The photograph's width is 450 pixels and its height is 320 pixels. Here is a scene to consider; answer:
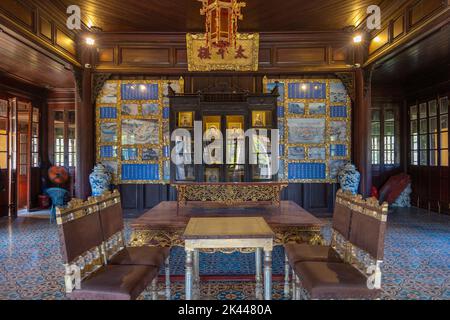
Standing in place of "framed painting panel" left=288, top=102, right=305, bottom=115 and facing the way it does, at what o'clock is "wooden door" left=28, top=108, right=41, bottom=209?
The wooden door is roughly at 3 o'clock from the framed painting panel.

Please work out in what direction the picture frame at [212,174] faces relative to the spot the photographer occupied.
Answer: facing the viewer

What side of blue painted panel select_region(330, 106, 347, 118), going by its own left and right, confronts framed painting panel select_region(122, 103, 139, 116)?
right

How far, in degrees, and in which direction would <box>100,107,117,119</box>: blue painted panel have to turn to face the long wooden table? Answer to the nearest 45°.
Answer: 0° — it already faces it

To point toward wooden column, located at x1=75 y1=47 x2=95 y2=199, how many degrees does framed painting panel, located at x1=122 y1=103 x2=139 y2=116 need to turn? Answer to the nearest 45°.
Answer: approximately 90° to its right

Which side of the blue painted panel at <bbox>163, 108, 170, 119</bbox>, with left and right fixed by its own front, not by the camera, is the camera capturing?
front

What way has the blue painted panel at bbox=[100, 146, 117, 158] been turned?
toward the camera

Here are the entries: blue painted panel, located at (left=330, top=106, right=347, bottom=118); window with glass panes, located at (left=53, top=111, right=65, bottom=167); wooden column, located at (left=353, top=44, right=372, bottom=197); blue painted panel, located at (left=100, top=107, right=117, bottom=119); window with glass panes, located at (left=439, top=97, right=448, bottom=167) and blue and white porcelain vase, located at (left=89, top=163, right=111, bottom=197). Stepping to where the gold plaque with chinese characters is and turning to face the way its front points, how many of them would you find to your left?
3

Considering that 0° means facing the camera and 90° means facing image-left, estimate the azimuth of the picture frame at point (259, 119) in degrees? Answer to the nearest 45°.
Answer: approximately 0°

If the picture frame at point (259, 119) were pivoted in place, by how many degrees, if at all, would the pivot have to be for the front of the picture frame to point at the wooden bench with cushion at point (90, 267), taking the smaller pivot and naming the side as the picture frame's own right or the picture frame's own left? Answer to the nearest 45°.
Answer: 0° — it already faces it

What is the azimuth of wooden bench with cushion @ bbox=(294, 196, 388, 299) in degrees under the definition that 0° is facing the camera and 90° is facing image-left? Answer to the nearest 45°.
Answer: approximately 45°
